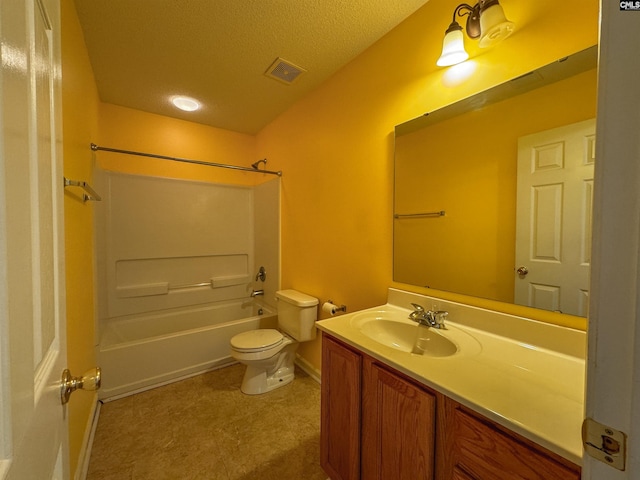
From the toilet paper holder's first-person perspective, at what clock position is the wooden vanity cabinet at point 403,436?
The wooden vanity cabinet is roughly at 10 o'clock from the toilet paper holder.

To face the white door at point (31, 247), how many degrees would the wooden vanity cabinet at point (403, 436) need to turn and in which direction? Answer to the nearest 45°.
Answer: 0° — it already faces it

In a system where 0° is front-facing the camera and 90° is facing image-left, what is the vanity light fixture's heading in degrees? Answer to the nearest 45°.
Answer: approximately 45°

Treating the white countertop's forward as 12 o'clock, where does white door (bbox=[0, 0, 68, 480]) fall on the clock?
The white door is roughly at 12 o'clock from the white countertop.

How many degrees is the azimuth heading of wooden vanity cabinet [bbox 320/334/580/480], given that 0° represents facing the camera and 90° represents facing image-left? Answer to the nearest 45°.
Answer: approximately 45°

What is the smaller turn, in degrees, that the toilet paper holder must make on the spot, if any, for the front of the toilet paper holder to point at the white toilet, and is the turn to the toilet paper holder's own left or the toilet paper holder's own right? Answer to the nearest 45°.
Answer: approximately 45° to the toilet paper holder's own right

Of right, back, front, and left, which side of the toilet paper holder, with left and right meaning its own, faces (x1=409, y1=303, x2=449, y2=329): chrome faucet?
left
